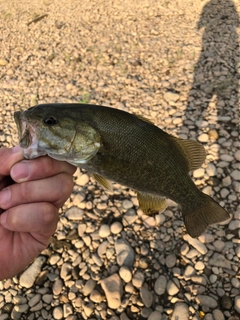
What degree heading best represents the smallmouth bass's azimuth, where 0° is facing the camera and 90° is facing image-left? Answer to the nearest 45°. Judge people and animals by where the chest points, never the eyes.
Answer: approximately 90°

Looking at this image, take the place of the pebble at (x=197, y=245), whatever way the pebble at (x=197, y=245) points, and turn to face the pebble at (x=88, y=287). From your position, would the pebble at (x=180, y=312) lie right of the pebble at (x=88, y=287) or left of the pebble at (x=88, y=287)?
left
